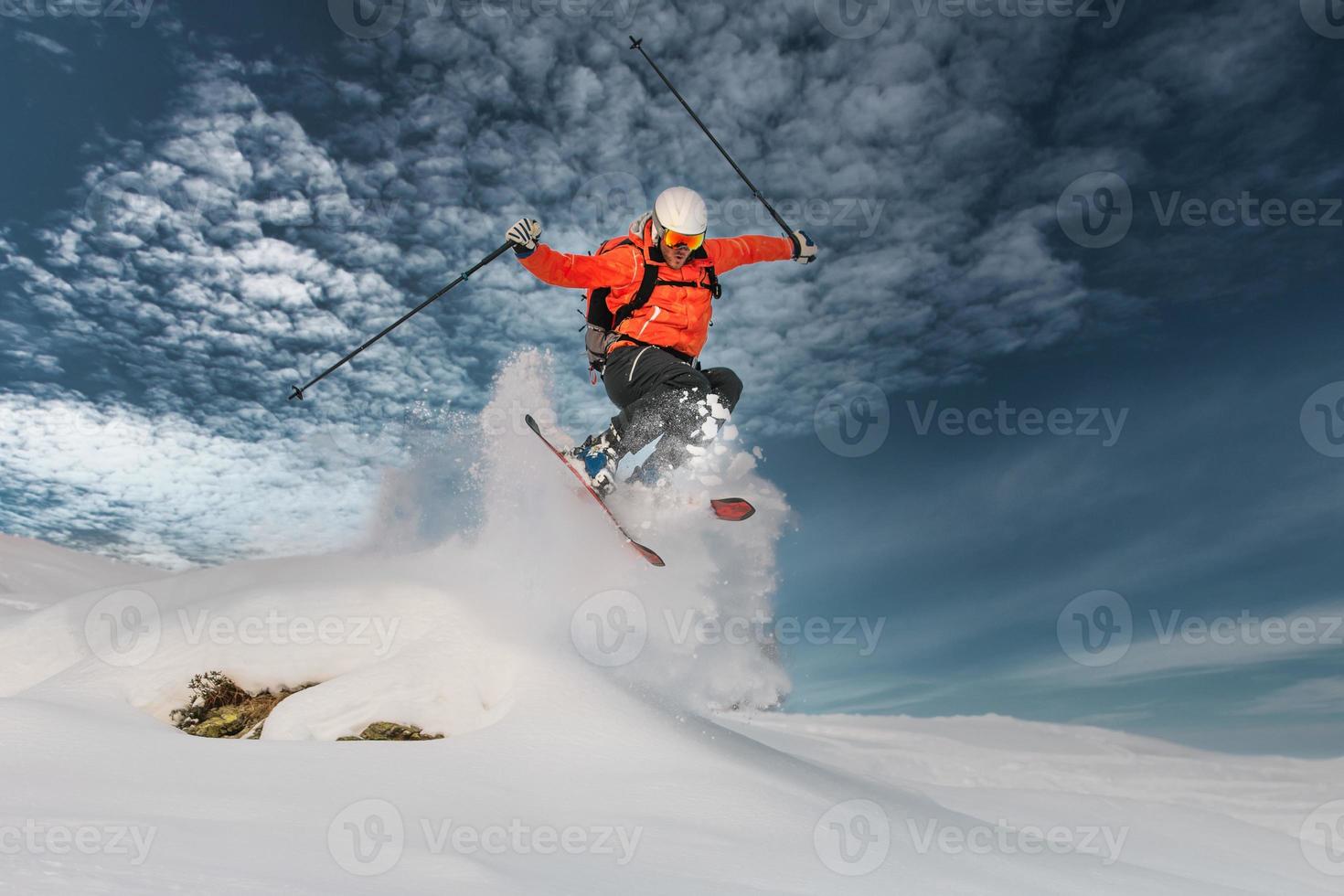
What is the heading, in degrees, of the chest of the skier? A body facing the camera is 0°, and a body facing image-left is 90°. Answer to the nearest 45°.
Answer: approximately 315°
